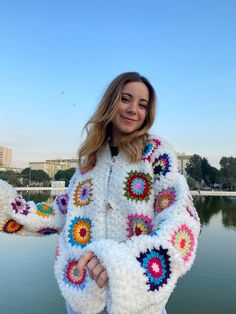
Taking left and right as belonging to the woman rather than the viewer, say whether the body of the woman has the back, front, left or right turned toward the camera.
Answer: front
